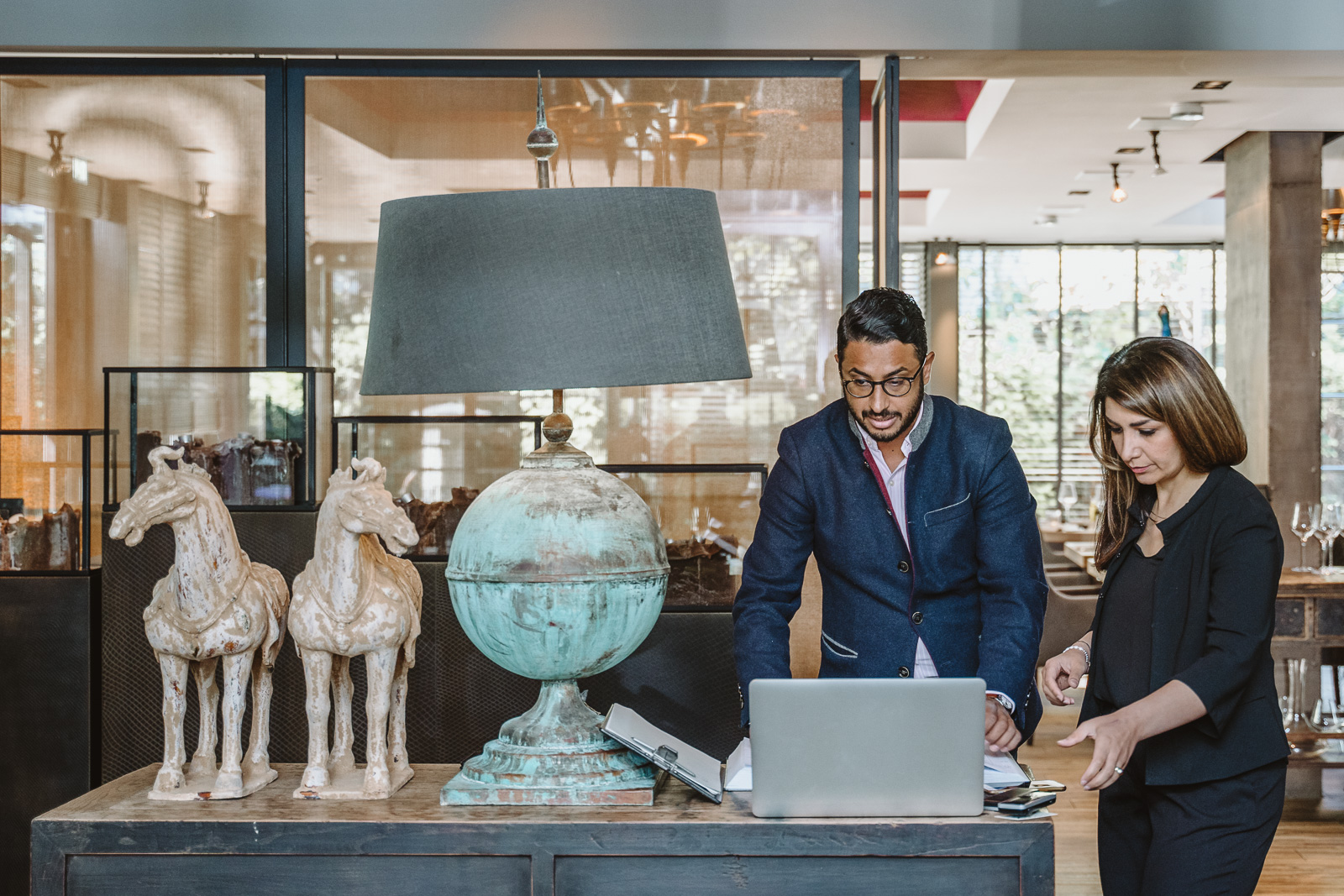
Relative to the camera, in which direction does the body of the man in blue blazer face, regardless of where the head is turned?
toward the camera

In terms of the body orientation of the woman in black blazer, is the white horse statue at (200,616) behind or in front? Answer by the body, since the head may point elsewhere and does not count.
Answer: in front

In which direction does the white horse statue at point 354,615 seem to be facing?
toward the camera

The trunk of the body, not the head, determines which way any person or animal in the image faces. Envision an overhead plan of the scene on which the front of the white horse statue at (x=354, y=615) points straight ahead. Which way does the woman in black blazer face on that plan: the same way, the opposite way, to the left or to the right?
to the right

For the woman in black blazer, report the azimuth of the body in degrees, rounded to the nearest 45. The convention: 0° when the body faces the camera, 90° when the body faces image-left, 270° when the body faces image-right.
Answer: approximately 45°

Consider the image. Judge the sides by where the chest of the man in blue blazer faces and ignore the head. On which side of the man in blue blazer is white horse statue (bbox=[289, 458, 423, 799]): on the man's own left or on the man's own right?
on the man's own right

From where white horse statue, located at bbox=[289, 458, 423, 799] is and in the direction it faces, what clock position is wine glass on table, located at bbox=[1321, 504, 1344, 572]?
The wine glass on table is roughly at 8 o'clock from the white horse statue.

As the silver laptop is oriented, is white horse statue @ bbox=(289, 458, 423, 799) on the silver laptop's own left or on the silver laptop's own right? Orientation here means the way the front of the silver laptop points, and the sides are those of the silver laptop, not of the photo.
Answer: on the silver laptop's own left

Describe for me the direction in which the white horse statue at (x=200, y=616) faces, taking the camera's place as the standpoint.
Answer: facing the viewer and to the left of the viewer

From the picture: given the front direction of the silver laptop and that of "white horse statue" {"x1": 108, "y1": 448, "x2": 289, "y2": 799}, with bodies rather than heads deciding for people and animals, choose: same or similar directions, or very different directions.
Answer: very different directions

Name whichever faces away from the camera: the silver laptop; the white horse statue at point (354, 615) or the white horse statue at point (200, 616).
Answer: the silver laptop

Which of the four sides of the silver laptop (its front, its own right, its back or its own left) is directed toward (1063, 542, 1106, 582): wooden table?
front

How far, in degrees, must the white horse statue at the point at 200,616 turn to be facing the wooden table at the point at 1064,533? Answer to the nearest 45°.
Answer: approximately 180°
